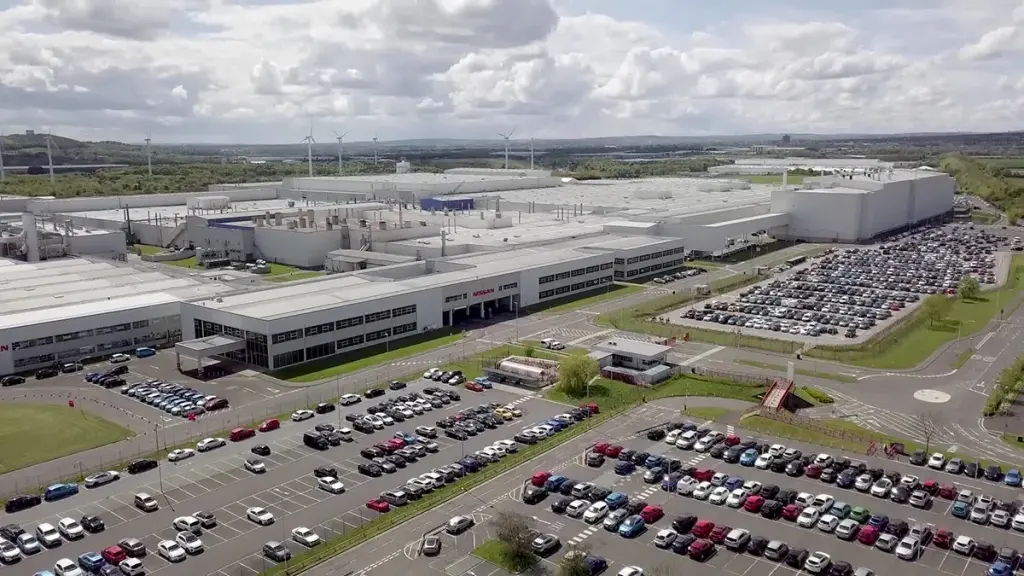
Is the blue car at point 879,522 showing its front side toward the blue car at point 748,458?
no

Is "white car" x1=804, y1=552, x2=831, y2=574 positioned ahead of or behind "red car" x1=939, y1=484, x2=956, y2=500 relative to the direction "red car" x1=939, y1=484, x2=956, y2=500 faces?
ahead

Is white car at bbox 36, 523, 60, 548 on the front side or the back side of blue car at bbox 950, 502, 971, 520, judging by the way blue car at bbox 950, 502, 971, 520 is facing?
on the front side

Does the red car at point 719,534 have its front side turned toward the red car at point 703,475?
no

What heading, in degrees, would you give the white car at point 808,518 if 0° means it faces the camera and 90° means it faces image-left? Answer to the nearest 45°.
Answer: approximately 45°

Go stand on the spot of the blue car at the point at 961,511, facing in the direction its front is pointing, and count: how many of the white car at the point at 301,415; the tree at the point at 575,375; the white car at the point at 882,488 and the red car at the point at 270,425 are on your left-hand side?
0

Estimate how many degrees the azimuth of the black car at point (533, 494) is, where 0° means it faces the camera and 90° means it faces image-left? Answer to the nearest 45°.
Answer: approximately 45°

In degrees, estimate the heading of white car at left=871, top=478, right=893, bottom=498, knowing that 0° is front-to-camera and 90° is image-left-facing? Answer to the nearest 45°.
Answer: approximately 45°

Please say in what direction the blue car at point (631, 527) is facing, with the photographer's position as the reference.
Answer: facing the viewer and to the left of the viewer

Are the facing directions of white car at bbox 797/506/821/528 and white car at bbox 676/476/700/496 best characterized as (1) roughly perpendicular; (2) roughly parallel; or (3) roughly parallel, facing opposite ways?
roughly parallel

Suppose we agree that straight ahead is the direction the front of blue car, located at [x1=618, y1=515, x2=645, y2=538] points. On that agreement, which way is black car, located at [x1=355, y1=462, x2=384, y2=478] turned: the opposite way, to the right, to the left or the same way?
to the left

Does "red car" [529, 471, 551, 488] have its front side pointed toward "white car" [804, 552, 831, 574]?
no
